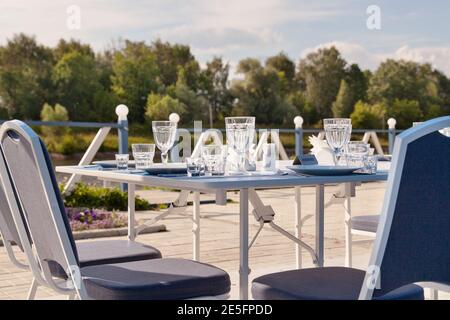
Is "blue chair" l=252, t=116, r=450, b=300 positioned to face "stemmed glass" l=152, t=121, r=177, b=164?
yes

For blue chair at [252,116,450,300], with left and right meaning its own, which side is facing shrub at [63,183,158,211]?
front

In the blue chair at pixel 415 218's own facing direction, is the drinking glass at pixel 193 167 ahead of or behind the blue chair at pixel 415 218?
ahead

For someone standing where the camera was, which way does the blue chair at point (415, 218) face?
facing away from the viewer and to the left of the viewer

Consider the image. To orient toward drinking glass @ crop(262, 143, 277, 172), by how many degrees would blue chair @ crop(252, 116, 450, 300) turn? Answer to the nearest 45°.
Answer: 0° — it already faces it

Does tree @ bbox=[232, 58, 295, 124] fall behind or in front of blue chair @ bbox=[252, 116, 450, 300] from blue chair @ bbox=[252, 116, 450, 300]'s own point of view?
in front

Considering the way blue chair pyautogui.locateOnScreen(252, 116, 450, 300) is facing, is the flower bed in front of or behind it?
in front

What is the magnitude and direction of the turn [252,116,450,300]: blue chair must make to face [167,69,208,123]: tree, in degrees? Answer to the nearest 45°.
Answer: approximately 45° to its right

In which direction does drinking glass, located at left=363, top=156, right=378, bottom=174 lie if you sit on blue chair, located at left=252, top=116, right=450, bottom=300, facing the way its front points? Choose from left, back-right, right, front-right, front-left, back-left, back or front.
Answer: front-right

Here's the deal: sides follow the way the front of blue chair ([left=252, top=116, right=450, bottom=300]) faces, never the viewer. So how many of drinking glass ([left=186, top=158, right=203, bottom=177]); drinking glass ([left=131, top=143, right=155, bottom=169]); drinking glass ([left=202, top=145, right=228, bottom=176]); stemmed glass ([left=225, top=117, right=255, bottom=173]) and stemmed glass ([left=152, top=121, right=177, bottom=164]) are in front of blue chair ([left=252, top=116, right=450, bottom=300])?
5

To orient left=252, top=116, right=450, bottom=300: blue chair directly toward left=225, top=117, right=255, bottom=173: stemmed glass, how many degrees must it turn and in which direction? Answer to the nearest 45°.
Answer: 0° — it already faces it

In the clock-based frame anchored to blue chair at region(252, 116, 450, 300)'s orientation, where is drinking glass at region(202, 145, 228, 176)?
The drinking glass is roughly at 12 o'clock from the blue chair.

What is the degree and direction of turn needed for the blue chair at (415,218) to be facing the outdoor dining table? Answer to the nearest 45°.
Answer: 0° — it already faces it

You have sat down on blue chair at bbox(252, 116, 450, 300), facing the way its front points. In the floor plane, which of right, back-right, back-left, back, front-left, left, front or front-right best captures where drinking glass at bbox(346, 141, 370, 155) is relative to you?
front-right
